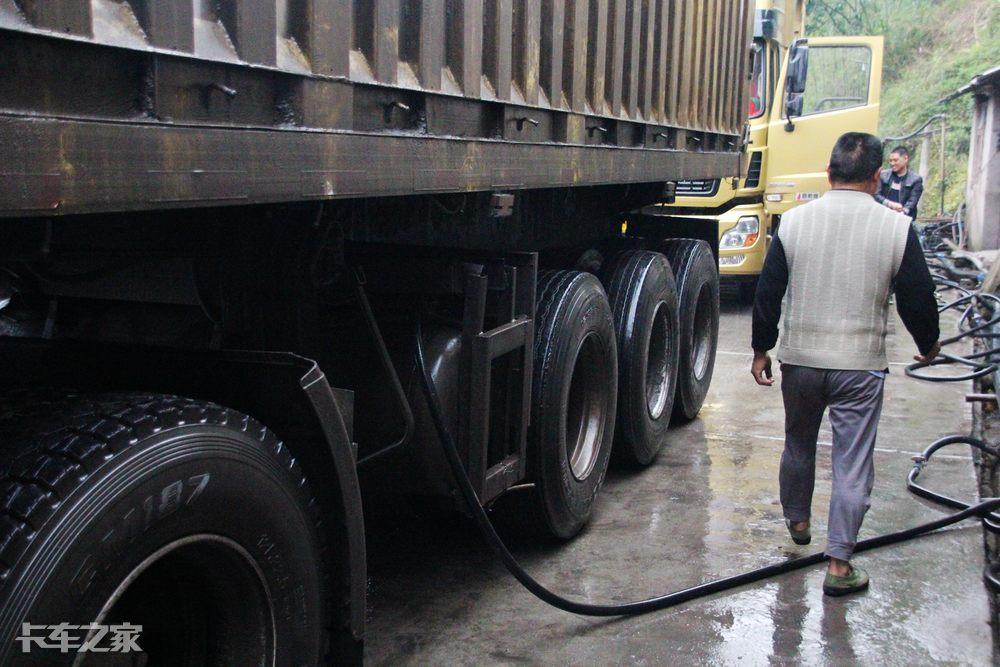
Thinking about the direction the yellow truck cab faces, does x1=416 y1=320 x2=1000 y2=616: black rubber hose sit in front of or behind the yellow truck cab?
in front

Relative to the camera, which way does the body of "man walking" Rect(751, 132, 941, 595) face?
away from the camera

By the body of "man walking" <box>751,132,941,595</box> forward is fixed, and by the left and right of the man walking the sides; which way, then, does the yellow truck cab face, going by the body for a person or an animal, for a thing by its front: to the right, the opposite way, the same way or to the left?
the opposite way

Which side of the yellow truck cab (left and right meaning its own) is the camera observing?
front

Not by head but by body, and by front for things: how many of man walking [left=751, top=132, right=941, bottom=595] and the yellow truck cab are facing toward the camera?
1

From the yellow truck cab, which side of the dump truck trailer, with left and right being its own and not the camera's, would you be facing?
back

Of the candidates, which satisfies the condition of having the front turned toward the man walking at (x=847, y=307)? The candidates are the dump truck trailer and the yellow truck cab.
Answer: the yellow truck cab

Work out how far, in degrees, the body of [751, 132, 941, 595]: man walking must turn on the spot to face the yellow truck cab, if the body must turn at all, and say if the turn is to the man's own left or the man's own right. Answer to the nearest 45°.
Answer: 0° — they already face it

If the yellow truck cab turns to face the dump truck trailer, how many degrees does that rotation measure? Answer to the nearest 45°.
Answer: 0° — it already faces it

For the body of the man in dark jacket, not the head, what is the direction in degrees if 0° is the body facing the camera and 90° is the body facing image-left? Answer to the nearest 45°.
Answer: approximately 45°

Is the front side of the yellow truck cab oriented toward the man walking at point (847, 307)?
yes

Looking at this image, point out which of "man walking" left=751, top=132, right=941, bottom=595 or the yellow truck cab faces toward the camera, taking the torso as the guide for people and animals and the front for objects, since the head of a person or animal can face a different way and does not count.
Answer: the yellow truck cab

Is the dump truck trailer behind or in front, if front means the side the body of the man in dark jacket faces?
in front

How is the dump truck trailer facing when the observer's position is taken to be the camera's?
facing the viewer and to the left of the viewer

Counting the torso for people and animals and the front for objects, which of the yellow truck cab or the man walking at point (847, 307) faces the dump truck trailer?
the yellow truck cab

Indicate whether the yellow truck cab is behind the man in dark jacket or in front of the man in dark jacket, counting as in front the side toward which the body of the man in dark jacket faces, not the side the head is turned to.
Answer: in front
